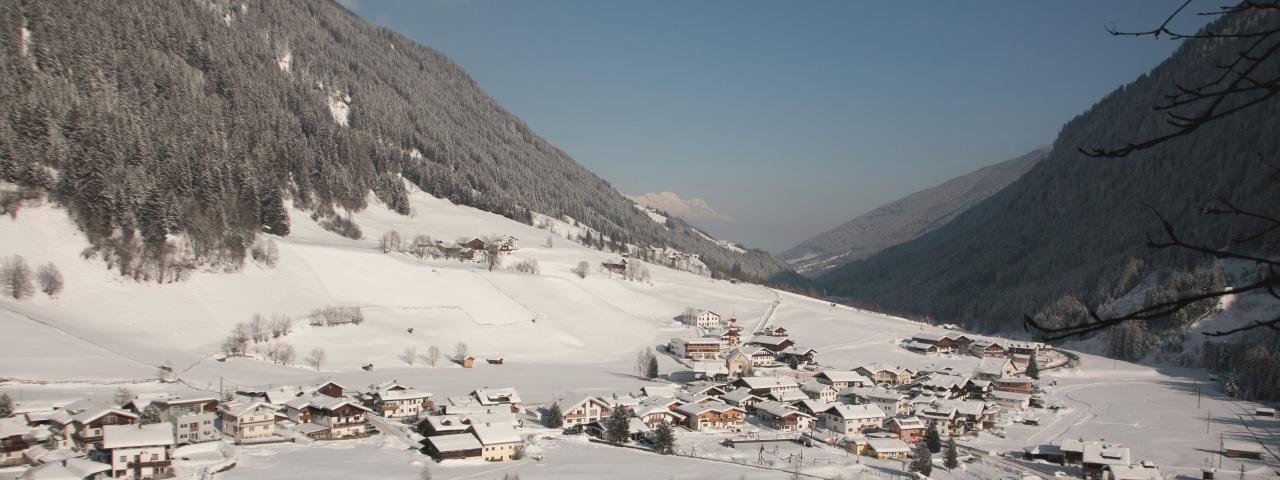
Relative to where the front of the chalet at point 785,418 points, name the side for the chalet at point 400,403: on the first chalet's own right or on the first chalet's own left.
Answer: on the first chalet's own right

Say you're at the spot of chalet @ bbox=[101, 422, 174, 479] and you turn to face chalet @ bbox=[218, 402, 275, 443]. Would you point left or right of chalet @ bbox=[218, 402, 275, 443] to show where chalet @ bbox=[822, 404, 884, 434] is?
right

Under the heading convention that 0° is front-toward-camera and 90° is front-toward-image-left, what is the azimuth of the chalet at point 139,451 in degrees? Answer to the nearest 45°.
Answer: approximately 0°

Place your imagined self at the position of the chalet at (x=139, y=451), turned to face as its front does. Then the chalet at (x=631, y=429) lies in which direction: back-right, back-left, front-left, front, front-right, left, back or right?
left

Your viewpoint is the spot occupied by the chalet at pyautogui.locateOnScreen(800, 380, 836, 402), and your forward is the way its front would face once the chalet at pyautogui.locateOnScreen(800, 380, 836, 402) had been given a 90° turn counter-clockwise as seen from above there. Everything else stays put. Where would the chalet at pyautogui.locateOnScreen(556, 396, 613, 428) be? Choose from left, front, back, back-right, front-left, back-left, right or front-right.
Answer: back

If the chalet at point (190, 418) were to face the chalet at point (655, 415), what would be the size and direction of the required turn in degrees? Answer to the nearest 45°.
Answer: approximately 45° to its left

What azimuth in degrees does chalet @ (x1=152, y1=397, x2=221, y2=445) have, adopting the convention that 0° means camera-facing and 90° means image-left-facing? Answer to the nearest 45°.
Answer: approximately 315°

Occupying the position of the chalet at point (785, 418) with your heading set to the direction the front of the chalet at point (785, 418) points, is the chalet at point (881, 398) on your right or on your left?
on your left

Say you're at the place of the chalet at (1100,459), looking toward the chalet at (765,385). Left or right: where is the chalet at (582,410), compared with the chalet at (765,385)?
left

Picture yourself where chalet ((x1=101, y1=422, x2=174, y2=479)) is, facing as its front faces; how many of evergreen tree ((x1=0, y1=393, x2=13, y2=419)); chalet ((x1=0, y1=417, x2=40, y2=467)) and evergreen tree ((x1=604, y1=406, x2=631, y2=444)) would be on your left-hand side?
1

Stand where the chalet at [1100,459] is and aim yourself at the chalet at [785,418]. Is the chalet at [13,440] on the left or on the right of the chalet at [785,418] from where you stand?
left

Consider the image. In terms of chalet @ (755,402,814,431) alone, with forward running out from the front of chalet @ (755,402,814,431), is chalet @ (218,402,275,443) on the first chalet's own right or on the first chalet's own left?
on the first chalet's own right

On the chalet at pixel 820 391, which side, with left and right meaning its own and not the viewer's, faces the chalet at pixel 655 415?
right
